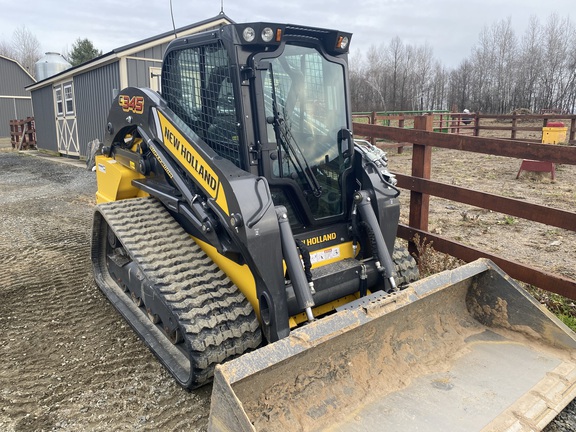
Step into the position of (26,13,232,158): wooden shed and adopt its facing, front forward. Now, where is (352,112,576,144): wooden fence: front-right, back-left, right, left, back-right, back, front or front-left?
back-left

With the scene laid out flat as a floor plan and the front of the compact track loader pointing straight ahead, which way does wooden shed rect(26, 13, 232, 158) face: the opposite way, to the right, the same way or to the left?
to the right

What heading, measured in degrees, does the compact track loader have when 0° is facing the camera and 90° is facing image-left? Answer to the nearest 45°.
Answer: approximately 315°

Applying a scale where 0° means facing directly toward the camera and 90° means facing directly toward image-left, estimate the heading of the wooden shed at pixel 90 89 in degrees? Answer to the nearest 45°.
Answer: approximately 45°

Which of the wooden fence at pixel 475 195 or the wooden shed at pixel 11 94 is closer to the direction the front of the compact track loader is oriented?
the wooden fence

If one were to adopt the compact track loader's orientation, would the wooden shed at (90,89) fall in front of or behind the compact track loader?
behind

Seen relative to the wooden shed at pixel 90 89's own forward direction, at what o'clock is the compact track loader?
The compact track loader is roughly at 10 o'clock from the wooden shed.

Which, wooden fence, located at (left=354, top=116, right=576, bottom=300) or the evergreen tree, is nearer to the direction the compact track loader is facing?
the wooden fence

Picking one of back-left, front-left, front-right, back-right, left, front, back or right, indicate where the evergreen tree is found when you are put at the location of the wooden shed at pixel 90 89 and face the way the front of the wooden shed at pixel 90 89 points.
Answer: back-right

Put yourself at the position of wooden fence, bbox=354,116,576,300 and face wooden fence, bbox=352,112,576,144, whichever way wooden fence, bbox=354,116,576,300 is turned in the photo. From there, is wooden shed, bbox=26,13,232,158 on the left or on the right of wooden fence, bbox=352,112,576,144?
left
